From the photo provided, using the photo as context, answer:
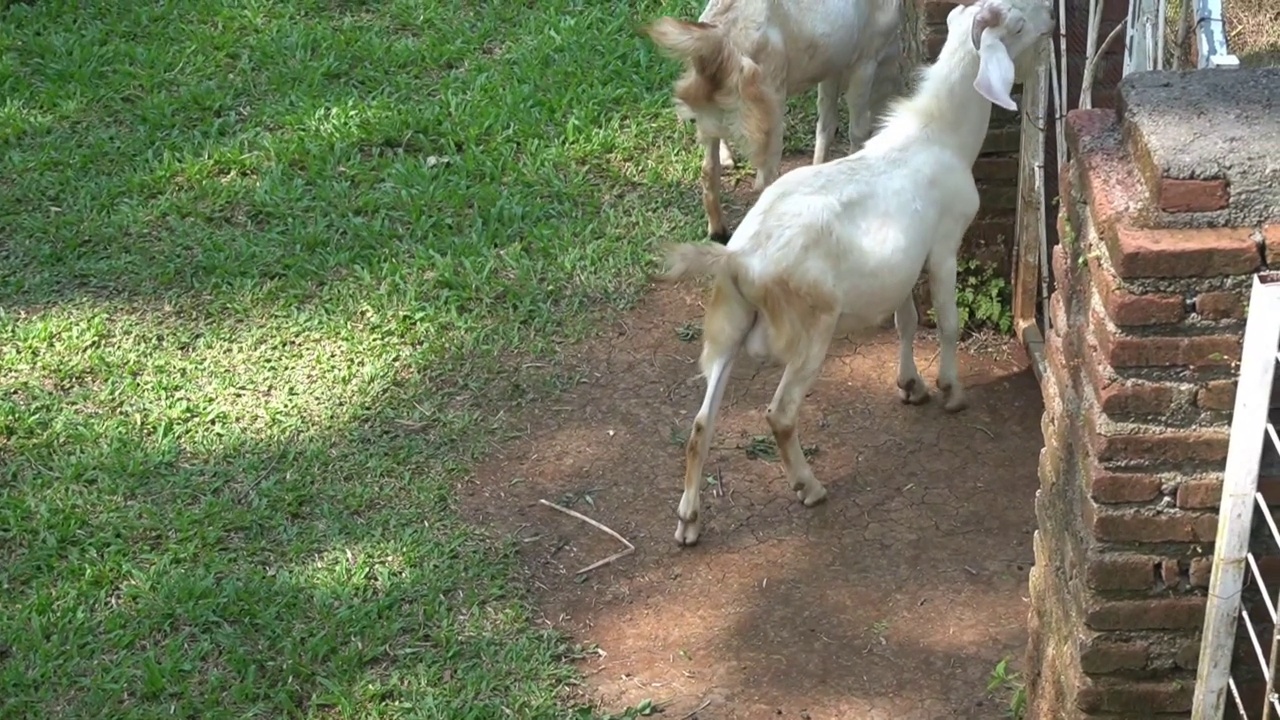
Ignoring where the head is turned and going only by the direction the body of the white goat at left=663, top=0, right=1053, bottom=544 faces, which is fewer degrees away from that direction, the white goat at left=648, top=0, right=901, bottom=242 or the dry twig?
the white goat

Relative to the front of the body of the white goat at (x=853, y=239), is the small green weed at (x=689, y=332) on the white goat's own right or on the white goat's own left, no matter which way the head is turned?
on the white goat's own left

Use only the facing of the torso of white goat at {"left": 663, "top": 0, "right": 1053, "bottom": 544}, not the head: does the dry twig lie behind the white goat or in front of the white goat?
behind

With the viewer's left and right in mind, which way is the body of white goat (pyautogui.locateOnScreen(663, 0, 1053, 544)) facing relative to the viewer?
facing away from the viewer and to the right of the viewer

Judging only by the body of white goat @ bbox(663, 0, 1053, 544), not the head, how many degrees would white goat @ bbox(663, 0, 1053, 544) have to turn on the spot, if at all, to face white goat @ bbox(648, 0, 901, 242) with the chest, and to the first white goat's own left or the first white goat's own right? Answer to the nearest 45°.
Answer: approximately 45° to the first white goat's own left
